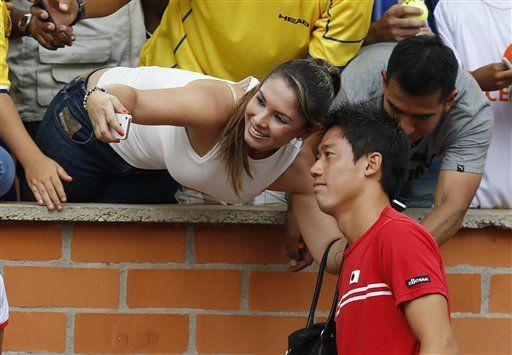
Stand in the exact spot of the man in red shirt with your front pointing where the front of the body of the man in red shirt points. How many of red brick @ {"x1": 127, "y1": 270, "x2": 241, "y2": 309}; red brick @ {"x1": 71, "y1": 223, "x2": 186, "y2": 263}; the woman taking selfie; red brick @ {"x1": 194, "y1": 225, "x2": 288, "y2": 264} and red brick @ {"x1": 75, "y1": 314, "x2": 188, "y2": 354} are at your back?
0

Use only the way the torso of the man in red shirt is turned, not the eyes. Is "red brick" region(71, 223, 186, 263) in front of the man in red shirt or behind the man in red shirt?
in front

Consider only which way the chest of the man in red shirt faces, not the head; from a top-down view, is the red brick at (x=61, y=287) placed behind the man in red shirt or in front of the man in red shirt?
in front

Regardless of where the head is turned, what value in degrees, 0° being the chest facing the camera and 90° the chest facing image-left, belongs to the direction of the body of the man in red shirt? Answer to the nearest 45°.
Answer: approximately 90°

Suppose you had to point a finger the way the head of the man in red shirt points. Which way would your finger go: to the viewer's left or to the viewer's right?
to the viewer's left

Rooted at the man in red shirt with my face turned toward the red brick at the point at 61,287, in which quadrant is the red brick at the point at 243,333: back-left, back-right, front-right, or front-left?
front-right

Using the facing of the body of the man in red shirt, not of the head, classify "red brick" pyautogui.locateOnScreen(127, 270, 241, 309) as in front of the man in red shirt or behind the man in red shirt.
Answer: in front

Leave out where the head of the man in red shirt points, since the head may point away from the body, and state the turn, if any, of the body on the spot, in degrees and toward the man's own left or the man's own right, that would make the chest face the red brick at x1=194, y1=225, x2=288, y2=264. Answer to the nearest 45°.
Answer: approximately 45° to the man's own right
